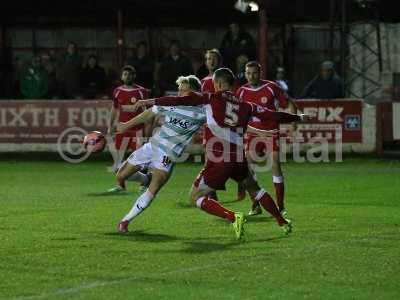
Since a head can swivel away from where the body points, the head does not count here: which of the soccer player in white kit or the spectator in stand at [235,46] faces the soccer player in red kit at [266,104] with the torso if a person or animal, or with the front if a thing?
the spectator in stand

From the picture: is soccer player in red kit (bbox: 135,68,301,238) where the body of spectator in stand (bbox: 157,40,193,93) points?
yes

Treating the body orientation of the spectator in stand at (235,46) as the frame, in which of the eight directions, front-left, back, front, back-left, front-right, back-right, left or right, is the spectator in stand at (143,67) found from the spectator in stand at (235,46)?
right

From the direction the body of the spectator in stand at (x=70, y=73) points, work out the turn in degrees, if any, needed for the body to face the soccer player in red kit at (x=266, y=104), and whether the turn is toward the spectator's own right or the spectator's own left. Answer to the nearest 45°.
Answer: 0° — they already face them

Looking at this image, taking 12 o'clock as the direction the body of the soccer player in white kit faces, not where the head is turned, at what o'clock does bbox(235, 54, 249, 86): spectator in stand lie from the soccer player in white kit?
The spectator in stand is roughly at 5 o'clock from the soccer player in white kit.

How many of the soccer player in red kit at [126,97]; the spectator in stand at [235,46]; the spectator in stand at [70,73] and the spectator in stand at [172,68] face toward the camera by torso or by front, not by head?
4

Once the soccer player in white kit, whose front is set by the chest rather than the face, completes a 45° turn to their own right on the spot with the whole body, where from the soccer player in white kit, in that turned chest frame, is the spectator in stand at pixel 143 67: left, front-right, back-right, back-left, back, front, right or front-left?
right

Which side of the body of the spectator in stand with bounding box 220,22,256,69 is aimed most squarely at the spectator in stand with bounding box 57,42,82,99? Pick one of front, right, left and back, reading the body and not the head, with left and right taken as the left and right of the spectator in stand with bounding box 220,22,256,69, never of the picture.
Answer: right

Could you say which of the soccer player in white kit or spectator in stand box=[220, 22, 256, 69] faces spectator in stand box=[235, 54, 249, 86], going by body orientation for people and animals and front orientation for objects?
spectator in stand box=[220, 22, 256, 69]

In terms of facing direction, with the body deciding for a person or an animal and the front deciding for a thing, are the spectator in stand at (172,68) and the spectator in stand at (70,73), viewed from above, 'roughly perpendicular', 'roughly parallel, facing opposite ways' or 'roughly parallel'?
roughly parallel

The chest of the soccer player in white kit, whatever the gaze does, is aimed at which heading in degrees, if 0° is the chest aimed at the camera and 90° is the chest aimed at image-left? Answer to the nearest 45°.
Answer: approximately 45°

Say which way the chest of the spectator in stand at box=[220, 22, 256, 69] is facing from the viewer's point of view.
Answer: toward the camera

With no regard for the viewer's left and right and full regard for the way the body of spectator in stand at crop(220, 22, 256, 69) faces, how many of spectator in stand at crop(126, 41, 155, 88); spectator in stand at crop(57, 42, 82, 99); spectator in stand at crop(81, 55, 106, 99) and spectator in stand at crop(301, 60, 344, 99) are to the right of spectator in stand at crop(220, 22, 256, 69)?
3

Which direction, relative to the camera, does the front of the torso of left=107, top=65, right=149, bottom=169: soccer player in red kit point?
toward the camera

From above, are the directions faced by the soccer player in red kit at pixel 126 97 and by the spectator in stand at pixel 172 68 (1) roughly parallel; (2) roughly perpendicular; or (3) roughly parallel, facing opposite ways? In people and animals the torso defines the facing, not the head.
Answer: roughly parallel

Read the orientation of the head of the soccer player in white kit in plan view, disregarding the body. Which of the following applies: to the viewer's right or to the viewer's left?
to the viewer's left
